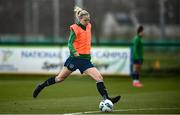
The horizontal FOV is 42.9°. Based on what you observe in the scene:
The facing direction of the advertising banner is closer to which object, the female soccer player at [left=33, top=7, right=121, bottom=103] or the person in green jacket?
the female soccer player

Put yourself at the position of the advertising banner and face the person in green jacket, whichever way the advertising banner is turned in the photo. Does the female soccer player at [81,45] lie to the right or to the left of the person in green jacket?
right

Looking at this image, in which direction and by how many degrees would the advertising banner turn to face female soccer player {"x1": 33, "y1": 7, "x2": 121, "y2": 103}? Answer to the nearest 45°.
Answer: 0° — it already faces them

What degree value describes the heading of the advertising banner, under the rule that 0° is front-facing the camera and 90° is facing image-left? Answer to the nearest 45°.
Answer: approximately 0°

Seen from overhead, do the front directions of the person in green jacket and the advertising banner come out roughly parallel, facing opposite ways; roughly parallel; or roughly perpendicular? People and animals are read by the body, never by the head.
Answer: roughly perpendicular

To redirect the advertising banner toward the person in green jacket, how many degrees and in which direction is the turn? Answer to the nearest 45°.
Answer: approximately 45° to its left

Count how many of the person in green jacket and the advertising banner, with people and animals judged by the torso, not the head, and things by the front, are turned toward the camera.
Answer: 1
